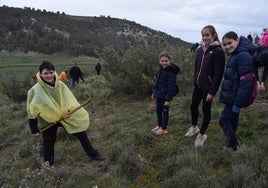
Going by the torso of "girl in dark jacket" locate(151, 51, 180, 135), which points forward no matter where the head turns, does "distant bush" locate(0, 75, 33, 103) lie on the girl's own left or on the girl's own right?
on the girl's own right

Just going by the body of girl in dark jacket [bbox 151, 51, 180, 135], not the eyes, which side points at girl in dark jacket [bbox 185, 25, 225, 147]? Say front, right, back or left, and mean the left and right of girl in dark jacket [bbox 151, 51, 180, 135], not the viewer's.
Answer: left

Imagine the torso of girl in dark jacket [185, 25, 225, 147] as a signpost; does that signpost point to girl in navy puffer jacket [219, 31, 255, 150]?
no

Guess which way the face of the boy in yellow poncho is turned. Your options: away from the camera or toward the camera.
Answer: toward the camera

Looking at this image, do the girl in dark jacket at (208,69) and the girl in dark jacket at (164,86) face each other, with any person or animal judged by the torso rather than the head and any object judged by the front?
no

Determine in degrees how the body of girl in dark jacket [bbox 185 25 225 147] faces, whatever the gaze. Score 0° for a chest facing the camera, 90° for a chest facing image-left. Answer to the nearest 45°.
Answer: approximately 45°

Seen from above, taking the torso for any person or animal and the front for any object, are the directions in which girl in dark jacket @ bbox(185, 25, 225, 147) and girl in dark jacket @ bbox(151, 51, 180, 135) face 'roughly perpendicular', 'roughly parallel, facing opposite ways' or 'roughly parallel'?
roughly parallel

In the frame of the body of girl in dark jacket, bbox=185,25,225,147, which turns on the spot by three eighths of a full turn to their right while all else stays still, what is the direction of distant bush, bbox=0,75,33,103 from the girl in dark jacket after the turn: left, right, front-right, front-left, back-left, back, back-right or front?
front-left

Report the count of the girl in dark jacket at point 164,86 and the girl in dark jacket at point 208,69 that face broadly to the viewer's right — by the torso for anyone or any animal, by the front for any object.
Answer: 0

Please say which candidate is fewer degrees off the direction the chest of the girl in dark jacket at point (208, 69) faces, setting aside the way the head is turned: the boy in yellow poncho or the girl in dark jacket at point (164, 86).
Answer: the boy in yellow poncho

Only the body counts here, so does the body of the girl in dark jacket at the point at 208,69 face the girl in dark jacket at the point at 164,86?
no

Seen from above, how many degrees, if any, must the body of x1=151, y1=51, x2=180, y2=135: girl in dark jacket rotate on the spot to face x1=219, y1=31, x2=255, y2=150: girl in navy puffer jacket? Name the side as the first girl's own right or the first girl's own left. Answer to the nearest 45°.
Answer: approximately 90° to the first girl's own left
